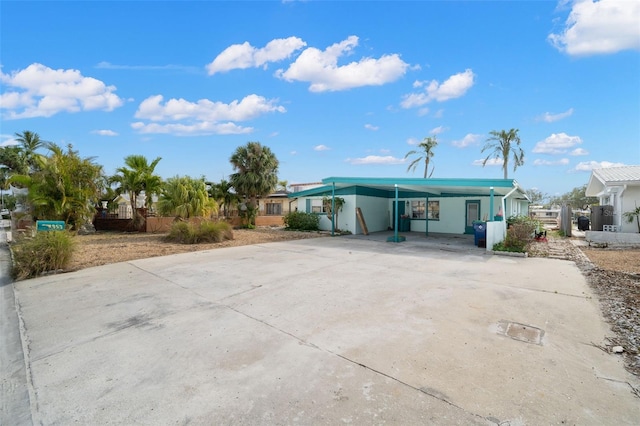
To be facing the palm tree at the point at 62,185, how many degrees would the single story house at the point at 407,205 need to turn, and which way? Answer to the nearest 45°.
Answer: approximately 45° to its right

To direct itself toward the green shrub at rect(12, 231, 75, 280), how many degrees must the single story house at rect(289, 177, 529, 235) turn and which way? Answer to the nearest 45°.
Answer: approximately 45° to its right

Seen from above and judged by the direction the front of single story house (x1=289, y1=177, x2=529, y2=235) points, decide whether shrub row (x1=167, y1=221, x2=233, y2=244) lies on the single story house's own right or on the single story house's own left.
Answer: on the single story house's own right

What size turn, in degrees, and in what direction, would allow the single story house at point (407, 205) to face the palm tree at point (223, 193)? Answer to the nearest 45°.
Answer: approximately 90° to its right

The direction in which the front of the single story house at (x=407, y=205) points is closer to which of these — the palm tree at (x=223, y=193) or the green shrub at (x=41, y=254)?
the green shrub

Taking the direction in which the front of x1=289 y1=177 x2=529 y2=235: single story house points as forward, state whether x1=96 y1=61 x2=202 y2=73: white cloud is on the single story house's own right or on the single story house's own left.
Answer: on the single story house's own right

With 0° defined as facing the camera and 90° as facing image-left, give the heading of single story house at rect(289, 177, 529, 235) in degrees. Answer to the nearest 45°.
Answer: approximately 0°

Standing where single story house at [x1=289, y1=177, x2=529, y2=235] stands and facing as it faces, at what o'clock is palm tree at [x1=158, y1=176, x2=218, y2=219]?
The palm tree is roughly at 2 o'clock from the single story house.

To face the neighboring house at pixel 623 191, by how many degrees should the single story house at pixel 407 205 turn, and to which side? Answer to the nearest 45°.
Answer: approximately 90° to its left
